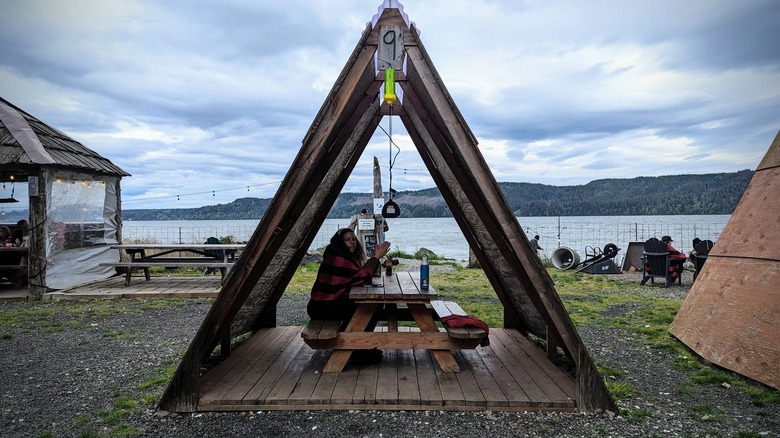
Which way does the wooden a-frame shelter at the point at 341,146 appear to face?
toward the camera

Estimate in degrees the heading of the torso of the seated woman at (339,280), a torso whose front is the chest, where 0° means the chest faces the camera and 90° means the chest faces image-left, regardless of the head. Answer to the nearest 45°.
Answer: approximately 270°

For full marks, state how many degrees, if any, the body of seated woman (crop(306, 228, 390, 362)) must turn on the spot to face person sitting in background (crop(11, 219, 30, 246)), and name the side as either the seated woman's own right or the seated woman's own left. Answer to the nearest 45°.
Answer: approximately 135° to the seated woman's own left

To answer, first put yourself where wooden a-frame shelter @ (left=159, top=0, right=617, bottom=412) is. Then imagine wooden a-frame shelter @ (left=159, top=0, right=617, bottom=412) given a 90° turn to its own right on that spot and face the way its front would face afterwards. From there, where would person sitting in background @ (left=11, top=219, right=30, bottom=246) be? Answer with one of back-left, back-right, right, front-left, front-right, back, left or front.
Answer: front-right

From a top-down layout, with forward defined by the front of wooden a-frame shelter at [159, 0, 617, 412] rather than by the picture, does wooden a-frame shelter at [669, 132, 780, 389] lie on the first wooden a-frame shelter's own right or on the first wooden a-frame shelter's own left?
on the first wooden a-frame shelter's own left

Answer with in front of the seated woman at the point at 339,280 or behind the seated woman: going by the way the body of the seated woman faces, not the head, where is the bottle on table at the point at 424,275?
in front

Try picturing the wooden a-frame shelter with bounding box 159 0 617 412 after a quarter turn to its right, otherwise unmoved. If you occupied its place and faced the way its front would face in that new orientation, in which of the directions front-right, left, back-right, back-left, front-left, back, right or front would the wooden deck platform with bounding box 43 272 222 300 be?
front-right

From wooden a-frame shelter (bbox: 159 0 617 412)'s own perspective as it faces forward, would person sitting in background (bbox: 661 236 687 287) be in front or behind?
behind

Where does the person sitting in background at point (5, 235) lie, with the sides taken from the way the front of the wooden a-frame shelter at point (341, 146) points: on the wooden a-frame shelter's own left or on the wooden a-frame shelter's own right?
on the wooden a-frame shelter's own right
